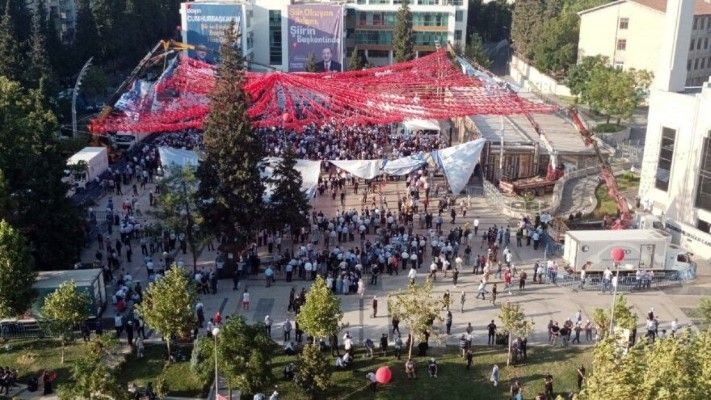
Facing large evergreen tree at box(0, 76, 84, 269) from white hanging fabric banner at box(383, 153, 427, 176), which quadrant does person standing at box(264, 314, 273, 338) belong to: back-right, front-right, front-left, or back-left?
front-left

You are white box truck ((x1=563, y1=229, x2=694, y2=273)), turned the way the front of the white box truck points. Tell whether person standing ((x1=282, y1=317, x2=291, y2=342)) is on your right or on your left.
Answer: on your right

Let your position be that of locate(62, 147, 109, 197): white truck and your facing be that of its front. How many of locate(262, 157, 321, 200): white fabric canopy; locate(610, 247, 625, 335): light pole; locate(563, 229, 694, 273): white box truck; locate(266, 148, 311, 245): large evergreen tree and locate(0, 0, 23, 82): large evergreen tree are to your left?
4

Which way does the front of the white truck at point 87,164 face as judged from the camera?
facing the viewer and to the left of the viewer

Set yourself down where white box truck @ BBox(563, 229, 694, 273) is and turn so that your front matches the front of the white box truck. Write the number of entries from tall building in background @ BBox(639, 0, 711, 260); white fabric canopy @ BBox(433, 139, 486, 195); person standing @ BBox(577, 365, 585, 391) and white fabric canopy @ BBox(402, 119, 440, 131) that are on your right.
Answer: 1

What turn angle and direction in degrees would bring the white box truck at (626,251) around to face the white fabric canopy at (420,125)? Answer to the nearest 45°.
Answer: approximately 135° to its left

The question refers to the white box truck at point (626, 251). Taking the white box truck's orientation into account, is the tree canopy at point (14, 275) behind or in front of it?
behind

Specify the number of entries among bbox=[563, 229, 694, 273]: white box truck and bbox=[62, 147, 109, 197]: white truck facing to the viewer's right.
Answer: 1

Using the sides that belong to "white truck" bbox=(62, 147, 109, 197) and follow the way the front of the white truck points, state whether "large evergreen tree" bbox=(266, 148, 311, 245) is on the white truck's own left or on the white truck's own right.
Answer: on the white truck's own left

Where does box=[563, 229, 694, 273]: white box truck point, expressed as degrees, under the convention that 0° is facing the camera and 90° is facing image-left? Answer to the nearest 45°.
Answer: approximately 270°

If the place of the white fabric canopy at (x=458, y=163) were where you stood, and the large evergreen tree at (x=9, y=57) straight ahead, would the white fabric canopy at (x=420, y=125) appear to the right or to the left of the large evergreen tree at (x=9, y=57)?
right

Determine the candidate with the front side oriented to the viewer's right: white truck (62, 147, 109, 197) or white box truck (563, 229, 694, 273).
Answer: the white box truck

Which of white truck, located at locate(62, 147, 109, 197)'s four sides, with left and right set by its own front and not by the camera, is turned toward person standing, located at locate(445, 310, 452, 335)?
left

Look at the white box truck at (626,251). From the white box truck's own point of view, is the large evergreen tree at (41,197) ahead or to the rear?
to the rear

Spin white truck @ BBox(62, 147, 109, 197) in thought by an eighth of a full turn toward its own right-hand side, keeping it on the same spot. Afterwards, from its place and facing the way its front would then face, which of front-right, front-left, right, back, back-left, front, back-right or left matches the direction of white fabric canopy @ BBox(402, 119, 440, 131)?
back

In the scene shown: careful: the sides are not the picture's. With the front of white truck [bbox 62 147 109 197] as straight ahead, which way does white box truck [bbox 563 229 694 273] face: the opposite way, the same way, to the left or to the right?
to the left
